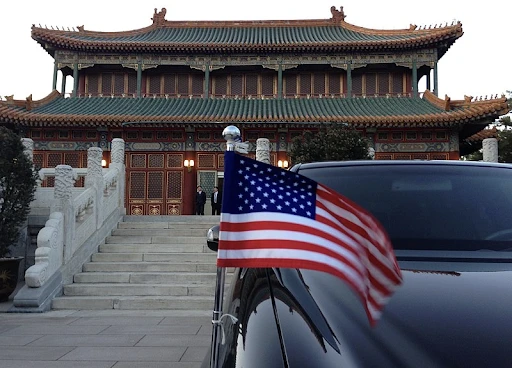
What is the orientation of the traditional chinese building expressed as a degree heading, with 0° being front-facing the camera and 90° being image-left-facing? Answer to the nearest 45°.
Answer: approximately 0°

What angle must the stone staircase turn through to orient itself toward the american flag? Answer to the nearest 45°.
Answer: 0° — it already faces it

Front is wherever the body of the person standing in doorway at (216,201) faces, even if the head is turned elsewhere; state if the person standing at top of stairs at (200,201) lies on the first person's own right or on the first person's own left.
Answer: on the first person's own right

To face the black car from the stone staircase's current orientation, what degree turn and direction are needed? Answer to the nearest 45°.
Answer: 0° — it already faces it

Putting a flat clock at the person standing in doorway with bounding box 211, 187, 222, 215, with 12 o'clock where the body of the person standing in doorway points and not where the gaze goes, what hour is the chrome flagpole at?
The chrome flagpole is roughly at 12 o'clock from the person standing in doorway.

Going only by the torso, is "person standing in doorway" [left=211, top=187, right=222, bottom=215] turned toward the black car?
yes

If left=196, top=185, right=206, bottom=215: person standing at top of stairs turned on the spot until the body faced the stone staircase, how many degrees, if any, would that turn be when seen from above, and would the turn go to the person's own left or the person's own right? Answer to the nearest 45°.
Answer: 0° — they already face it

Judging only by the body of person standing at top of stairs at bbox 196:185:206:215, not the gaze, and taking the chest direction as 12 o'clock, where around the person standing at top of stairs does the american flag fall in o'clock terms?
The american flag is roughly at 12 o'clock from the person standing at top of stairs.

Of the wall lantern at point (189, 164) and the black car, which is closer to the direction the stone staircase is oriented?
the black car
